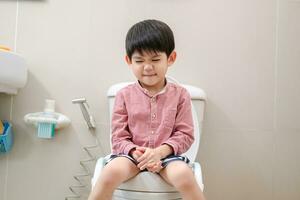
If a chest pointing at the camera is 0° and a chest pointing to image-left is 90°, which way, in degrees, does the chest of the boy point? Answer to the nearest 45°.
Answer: approximately 0°

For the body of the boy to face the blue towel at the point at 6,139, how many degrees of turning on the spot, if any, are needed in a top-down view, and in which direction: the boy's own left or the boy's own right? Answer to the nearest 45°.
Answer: approximately 135° to the boy's own right
